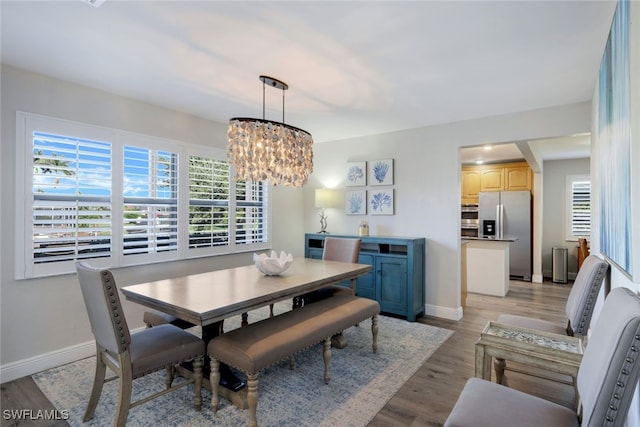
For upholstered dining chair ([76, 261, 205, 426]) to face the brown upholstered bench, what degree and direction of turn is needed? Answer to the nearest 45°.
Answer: approximately 45° to its right

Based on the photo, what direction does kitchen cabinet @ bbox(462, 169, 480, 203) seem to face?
toward the camera

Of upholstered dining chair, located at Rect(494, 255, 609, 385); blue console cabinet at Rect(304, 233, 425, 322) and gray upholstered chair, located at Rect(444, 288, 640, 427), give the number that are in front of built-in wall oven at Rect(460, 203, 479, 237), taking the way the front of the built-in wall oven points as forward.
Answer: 3

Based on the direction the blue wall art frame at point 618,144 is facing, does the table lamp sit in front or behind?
in front

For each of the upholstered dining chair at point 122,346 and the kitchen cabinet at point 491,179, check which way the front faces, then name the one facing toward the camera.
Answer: the kitchen cabinet

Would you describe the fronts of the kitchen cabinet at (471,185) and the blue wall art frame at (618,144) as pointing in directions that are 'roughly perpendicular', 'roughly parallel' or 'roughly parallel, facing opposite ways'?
roughly perpendicular

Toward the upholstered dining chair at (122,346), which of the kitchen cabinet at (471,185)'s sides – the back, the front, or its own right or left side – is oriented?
front

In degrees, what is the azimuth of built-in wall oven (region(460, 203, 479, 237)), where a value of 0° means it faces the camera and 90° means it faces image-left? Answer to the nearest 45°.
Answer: approximately 0°

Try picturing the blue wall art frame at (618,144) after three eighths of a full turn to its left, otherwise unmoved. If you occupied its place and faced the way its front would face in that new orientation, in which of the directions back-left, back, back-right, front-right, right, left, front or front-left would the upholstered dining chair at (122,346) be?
right

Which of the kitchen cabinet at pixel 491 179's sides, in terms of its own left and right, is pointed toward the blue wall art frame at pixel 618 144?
front

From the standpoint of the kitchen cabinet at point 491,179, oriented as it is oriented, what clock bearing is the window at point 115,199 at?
The window is roughly at 1 o'clock from the kitchen cabinet.

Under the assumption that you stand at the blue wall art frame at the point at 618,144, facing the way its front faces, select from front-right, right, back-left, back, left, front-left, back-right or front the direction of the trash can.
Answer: right

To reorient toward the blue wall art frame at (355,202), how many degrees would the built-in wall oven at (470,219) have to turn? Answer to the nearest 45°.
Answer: approximately 45° to its right

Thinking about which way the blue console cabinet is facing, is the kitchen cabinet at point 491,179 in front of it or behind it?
behind

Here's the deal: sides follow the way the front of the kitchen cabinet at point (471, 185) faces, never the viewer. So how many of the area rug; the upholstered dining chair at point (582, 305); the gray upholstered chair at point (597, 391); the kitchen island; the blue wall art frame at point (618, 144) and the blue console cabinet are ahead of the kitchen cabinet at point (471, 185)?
6

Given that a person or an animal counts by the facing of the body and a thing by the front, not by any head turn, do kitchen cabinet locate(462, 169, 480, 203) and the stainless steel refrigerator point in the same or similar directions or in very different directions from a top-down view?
same or similar directions

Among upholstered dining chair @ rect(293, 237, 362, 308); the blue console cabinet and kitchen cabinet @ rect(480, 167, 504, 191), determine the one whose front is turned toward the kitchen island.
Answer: the kitchen cabinet

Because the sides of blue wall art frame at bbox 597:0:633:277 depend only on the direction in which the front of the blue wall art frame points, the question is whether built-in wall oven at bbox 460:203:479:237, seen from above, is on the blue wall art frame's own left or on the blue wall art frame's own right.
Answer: on the blue wall art frame's own right

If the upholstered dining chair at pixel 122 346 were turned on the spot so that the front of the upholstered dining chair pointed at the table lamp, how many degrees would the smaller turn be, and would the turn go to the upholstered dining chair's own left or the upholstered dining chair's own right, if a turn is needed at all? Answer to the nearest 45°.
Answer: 0° — it already faces it

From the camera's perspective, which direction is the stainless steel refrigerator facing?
toward the camera

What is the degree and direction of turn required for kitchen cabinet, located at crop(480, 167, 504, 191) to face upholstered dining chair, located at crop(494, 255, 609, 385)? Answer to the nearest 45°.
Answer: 0° — it already faces it
